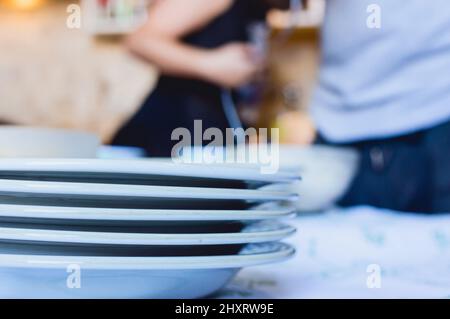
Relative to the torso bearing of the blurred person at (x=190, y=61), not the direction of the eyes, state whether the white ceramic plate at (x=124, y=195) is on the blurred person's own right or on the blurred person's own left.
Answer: on the blurred person's own right

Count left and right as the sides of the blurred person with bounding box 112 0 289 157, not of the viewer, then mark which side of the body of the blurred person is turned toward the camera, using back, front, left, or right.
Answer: right

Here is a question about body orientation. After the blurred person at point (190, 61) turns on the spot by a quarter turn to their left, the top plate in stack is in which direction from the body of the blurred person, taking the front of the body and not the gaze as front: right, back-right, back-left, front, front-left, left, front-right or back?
back

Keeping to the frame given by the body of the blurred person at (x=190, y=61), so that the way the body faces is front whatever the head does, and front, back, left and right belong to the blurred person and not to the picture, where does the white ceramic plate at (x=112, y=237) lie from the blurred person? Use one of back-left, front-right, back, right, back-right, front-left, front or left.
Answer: right

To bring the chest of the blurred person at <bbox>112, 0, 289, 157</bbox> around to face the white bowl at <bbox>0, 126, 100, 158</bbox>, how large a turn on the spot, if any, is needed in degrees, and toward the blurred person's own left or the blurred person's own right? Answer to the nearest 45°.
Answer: approximately 90° to the blurred person's own right
